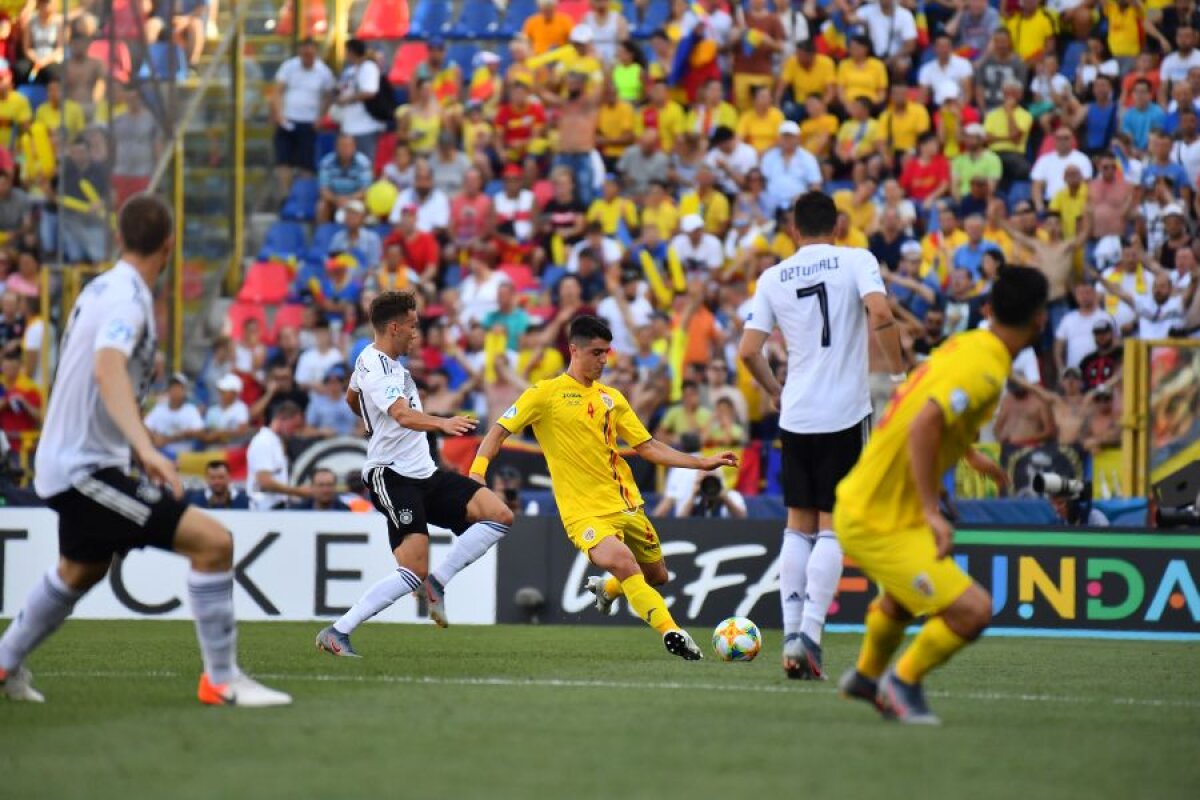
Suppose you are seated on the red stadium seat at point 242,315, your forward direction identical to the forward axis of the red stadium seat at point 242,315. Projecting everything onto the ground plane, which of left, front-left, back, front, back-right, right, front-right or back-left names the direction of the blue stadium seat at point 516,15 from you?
back-left

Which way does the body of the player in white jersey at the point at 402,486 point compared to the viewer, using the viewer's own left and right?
facing to the right of the viewer

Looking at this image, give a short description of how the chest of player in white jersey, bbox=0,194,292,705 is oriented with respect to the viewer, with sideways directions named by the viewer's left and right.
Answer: facing to the right of the viewer

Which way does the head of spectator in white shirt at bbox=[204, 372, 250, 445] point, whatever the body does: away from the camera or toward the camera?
toward the camera

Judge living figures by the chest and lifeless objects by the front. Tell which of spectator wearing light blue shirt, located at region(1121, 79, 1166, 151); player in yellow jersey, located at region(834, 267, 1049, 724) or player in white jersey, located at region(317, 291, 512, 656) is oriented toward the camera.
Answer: the spectator wearing light blue shirt

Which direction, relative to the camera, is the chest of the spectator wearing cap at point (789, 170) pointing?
toward the camera

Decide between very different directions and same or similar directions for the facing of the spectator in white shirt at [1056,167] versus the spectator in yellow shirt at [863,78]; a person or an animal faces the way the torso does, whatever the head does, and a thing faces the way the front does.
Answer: same or similar directions

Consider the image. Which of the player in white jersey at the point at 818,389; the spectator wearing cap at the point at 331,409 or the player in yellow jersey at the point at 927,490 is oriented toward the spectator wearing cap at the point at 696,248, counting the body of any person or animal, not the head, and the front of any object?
the player in white jersey

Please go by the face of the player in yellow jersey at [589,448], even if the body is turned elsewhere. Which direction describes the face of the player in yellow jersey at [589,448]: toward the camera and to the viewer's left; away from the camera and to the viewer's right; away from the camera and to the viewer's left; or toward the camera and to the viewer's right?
toward the camera and to the viewer's right

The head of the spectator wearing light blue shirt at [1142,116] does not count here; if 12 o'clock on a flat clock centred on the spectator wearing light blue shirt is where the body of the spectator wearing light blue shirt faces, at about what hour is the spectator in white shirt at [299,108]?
The spectator in white shirt is roughly at 3 o'clock from the spectator wearing light blue shirt.

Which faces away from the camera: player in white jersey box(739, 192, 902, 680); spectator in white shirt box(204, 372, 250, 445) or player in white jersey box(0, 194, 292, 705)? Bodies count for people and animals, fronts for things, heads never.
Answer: player in white jersey box(739, 192, 902, 680)

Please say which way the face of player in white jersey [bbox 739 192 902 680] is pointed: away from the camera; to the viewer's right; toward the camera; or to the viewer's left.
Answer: away from the camera

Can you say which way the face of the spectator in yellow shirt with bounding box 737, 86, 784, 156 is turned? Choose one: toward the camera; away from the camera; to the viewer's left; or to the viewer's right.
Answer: toward the camera

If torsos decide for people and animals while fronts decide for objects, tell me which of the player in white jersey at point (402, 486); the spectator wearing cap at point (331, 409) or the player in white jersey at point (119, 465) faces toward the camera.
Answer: the spectator wearing cap

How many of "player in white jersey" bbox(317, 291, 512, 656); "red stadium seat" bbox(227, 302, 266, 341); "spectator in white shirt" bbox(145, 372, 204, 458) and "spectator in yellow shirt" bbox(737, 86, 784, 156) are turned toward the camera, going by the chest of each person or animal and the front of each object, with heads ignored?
3

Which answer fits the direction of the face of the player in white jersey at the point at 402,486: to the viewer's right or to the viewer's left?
to the viewer's right

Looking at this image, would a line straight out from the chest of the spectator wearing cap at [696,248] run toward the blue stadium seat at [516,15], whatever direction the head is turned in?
no

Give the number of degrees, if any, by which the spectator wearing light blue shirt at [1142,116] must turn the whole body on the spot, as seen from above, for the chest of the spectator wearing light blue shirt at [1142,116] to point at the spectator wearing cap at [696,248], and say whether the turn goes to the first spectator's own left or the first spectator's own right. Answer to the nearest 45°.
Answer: approximately 90° to the first spectator's own right

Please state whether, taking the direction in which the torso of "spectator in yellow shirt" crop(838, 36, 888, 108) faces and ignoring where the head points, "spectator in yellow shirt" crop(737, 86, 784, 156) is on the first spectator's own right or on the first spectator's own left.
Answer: on the first spectator's own right

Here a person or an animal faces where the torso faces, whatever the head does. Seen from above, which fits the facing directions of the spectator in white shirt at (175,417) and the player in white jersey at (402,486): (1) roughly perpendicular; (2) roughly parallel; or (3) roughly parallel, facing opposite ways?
roughly perpendicular
